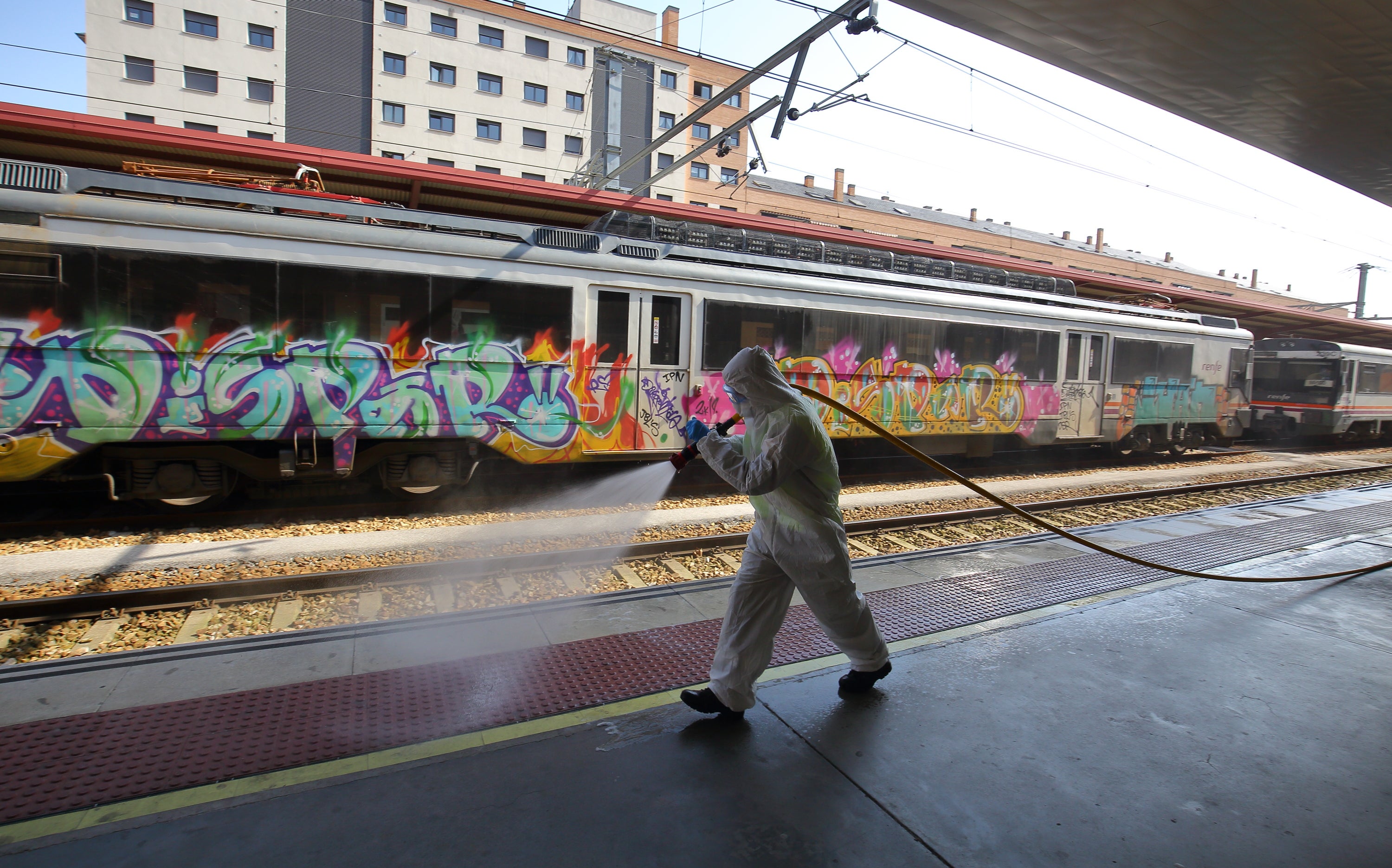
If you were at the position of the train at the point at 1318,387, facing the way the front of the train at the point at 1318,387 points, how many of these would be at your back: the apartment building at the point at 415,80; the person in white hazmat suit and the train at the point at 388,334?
0

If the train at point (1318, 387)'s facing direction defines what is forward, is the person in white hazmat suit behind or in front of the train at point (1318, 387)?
in front

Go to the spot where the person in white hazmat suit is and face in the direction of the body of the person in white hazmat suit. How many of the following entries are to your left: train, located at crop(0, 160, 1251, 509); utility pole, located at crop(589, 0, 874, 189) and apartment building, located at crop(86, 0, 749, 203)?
0

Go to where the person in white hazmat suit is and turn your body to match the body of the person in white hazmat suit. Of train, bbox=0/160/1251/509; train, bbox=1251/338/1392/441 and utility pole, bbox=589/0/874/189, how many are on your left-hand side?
0

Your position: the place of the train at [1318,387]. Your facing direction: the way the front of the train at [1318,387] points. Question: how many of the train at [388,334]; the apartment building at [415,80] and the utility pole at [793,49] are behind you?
0

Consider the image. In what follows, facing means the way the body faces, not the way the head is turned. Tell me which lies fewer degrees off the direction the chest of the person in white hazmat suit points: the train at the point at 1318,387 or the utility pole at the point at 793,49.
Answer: the utility pole

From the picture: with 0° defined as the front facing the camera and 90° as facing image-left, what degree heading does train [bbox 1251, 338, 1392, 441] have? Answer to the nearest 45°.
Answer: approximately 45°

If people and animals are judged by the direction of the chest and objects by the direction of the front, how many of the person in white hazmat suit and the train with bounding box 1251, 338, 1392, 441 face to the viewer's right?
0

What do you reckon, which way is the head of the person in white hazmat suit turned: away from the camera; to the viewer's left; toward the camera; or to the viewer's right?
to the viewer's left

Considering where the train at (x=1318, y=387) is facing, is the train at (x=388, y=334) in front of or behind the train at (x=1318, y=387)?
in front

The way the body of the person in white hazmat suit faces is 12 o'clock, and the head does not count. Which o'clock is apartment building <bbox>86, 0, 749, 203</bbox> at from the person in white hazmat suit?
The apartment building is roughly at 2 o'clock from the person in white hazmat suit.

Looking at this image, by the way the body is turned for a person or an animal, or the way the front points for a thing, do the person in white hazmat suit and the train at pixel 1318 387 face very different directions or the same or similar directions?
same or similar directions

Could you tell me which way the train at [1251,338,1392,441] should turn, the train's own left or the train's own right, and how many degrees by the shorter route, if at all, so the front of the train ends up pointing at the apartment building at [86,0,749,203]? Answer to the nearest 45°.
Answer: approximately 45° to the train's own right

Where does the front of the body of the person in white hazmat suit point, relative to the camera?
to the viewer's left

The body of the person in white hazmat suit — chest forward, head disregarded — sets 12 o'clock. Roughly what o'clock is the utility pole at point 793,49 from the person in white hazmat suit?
The utility pole is roughly at 3 o'clock from the person in white hazmat suit.
